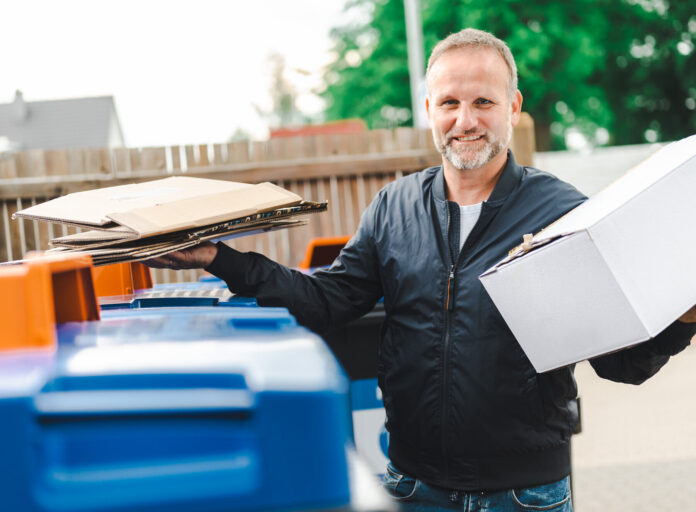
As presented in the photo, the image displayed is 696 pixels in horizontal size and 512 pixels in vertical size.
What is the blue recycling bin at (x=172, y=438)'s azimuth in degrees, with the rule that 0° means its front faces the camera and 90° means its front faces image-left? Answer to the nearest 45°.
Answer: approximately 0°

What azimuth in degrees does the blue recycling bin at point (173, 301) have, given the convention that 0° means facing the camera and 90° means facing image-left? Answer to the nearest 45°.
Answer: approximately 0°

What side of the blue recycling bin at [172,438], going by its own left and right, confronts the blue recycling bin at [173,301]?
back

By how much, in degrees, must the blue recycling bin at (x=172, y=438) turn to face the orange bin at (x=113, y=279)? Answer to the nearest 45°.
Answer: approximately 180°

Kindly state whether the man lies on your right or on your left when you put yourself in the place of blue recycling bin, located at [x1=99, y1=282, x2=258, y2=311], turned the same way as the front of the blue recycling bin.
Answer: on your left

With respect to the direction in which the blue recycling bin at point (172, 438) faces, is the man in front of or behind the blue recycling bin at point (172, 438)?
behind

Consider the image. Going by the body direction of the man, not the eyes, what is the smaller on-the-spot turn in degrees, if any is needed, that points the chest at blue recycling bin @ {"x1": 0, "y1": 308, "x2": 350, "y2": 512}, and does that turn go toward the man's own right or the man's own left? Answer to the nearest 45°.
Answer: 0° — they already face it

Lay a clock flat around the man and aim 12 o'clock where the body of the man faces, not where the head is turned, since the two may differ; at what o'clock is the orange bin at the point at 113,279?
The orange bin is roughly at 3 o'clock from the man.

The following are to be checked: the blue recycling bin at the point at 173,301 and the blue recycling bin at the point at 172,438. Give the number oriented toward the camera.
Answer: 2
